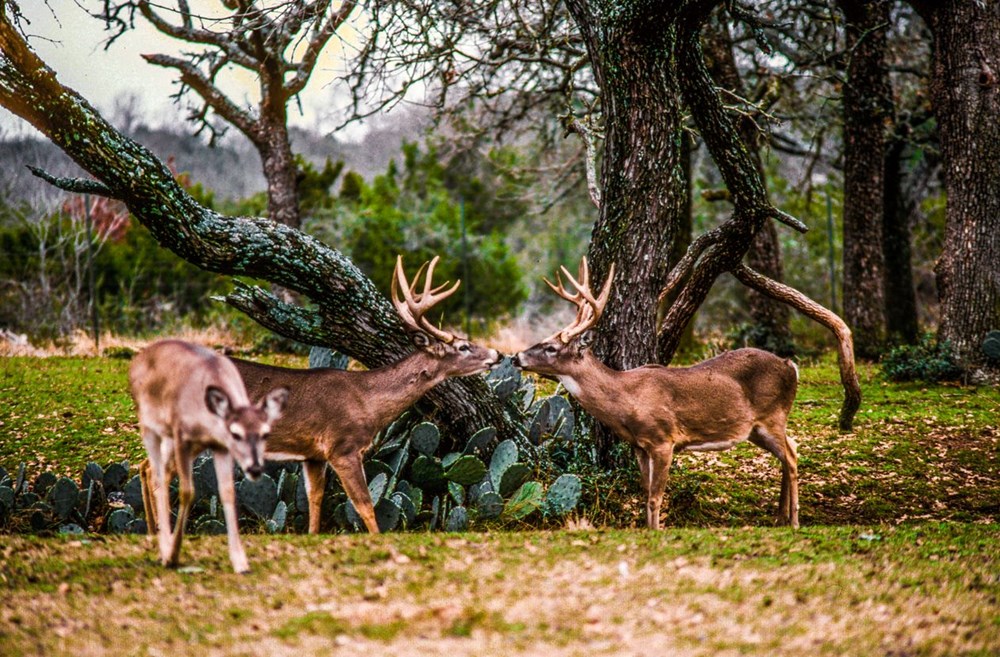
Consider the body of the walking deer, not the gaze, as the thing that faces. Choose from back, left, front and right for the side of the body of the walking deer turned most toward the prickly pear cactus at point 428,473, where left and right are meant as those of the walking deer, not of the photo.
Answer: left

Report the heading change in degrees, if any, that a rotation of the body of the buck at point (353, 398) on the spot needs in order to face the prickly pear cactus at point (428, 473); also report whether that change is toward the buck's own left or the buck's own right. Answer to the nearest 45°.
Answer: approximately 45° to the buck's own left

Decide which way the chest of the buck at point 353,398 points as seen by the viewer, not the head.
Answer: to the viewer's right

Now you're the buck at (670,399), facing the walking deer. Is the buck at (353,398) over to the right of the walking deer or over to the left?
right

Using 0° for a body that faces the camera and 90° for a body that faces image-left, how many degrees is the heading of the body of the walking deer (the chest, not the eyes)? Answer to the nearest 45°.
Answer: approximately 315°

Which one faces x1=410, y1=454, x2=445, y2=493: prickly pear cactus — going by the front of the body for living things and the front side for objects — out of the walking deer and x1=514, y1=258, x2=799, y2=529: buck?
the buck

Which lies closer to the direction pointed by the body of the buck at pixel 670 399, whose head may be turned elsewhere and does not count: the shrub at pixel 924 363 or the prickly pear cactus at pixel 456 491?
the prickly pear cactus

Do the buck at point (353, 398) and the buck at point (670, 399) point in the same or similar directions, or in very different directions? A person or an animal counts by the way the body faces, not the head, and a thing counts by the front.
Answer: very different directions

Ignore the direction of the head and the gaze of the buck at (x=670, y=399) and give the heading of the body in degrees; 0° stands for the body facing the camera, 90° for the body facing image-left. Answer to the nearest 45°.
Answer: approximately 90°

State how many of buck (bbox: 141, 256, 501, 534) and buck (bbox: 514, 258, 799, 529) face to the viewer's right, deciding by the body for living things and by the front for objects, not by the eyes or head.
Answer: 1

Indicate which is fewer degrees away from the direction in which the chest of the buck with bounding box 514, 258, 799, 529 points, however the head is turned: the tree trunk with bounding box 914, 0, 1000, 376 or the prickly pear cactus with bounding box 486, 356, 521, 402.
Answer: the prickly pear cactus
